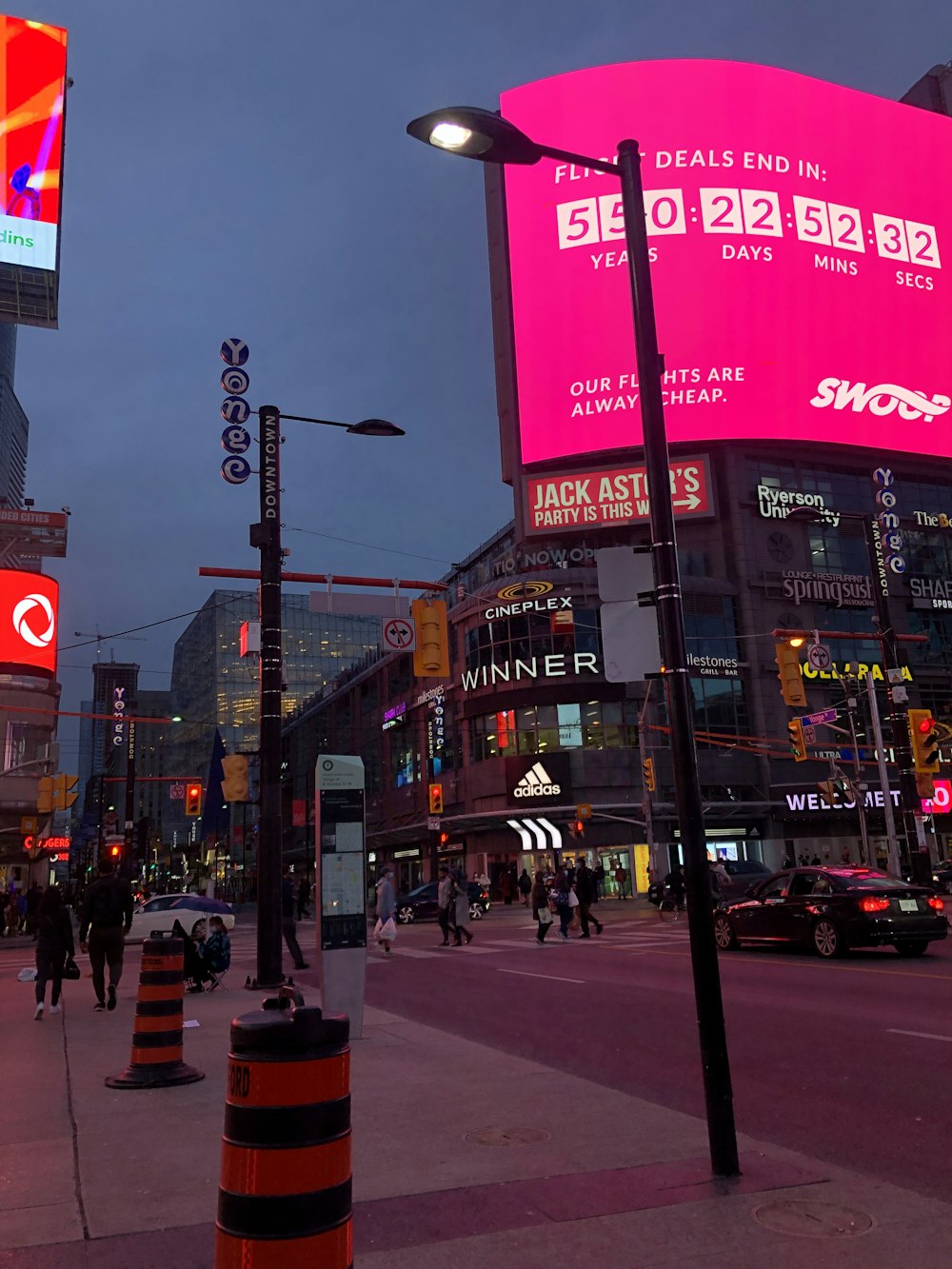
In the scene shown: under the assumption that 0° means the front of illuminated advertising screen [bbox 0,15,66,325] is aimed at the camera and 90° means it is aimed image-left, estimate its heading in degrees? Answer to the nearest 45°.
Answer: approximately 315°

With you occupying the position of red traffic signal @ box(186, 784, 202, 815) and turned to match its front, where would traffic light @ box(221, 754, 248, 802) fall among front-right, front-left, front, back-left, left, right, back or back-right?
front

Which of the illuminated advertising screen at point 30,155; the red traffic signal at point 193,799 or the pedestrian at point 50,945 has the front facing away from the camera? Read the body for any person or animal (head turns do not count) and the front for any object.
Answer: the pedestrian

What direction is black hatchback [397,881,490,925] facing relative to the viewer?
to the viewer's left

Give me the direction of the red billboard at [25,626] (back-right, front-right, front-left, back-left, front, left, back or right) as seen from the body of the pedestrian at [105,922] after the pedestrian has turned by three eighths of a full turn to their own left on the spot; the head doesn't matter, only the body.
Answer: back-right

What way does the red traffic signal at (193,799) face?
toward the camera

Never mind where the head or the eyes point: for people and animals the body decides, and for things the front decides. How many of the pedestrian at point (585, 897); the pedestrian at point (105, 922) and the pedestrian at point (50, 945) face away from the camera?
2

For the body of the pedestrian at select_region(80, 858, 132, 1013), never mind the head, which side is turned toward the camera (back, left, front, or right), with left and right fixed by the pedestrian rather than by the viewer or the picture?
back

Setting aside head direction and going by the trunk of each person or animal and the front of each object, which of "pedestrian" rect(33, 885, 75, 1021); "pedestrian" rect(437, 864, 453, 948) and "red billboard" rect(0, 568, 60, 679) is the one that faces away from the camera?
"pedestrian" rect(33, 885, 75, 1021)

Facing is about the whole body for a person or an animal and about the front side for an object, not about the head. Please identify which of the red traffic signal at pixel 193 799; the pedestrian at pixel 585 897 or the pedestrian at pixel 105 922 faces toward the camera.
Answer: the red traffic signal

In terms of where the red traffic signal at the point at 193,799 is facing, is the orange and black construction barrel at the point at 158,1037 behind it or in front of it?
in front
